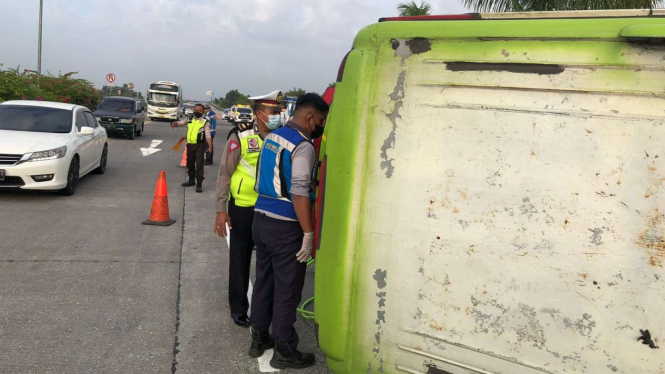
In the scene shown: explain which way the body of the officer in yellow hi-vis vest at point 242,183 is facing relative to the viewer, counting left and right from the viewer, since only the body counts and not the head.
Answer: facing the viewer and to the right of the viewer

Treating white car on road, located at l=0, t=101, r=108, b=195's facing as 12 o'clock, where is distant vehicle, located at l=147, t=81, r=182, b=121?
The distant vehicle is roughly at 5 o'clock from the white car on road.

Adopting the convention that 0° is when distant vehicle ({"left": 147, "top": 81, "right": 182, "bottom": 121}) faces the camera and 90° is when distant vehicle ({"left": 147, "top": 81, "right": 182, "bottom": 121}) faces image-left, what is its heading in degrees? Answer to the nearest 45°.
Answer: approximately 0°

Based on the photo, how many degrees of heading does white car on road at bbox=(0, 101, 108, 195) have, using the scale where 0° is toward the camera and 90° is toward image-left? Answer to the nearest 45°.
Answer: approximately 45°

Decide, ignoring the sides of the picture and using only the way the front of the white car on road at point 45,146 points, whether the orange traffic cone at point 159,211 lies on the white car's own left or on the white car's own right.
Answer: on the white car's own left

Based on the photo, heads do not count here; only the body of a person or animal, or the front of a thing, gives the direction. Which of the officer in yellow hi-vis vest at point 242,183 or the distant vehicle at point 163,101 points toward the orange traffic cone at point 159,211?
the distant vehicle

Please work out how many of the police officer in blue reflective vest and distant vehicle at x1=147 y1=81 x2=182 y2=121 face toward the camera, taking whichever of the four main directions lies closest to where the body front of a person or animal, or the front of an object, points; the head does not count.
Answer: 1

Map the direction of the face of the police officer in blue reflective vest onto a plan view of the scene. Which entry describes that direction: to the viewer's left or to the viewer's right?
to the viewer's right

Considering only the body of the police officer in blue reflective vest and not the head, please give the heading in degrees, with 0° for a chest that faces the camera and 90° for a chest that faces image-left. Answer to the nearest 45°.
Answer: approximately 225°

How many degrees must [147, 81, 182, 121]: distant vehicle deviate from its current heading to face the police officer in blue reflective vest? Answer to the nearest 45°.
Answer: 0° — it already faces them

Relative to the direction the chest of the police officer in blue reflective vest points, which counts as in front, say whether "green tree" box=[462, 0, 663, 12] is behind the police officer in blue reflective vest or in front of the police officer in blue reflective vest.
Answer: in front

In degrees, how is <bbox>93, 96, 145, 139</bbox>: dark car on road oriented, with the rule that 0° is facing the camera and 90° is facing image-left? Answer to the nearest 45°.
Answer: approximately 45°

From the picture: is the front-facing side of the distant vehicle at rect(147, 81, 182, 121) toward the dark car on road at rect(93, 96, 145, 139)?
yes
